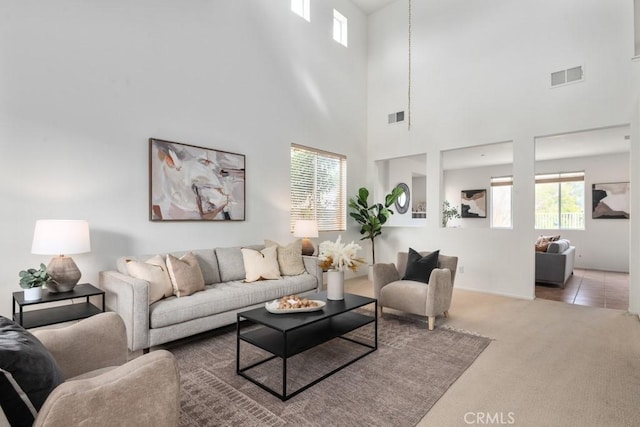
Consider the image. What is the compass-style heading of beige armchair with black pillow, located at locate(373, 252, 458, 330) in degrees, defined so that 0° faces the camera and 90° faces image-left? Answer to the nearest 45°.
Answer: approximately 45°

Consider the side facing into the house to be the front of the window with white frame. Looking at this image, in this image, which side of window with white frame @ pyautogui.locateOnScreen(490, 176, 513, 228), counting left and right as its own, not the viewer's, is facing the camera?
front

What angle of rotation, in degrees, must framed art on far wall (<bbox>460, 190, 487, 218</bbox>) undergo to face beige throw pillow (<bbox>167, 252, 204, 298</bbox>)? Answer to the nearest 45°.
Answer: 0° — it already faces it

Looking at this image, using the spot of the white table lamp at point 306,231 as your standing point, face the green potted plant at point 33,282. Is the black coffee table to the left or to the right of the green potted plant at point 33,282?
left

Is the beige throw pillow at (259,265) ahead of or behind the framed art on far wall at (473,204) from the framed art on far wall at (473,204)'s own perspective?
ahead

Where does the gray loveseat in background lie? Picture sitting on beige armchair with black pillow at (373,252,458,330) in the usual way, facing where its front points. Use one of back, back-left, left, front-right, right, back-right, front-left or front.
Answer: back

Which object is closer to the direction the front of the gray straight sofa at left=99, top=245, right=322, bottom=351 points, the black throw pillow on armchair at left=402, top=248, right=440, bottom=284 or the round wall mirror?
the black throw pillow on armchair

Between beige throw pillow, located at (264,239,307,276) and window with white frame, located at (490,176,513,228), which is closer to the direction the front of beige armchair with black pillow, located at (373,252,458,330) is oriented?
the beige throw pillow

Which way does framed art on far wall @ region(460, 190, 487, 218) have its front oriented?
toward the camera

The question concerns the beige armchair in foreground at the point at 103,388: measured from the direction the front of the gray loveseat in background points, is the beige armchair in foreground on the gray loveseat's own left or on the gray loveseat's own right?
on the gray loveseat's own left

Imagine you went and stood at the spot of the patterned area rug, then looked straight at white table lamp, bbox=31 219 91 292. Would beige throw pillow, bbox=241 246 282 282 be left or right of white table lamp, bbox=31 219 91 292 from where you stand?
right

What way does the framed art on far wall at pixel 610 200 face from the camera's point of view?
toward the camera

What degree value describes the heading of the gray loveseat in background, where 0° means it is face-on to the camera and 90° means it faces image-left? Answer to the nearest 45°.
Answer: approximately 90°

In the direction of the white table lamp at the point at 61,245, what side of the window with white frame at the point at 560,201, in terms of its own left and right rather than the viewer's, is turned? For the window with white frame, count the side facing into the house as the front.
front

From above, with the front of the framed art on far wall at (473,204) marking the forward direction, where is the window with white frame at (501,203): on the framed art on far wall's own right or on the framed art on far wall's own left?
on the framed art on far wall's own left
